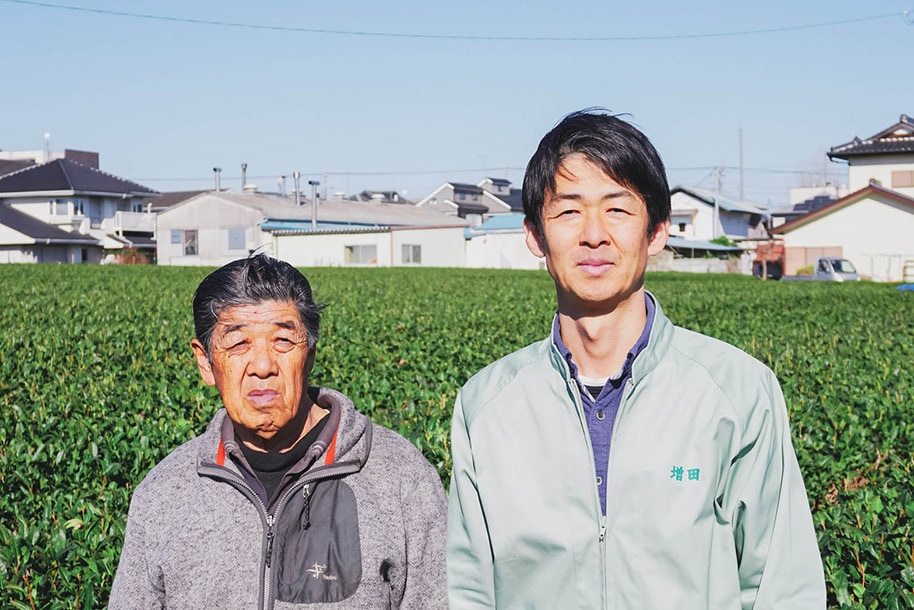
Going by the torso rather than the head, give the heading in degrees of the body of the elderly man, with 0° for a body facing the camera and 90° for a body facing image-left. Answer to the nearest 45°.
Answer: approximately 0°

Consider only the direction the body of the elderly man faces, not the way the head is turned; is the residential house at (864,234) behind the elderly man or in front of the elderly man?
behind
